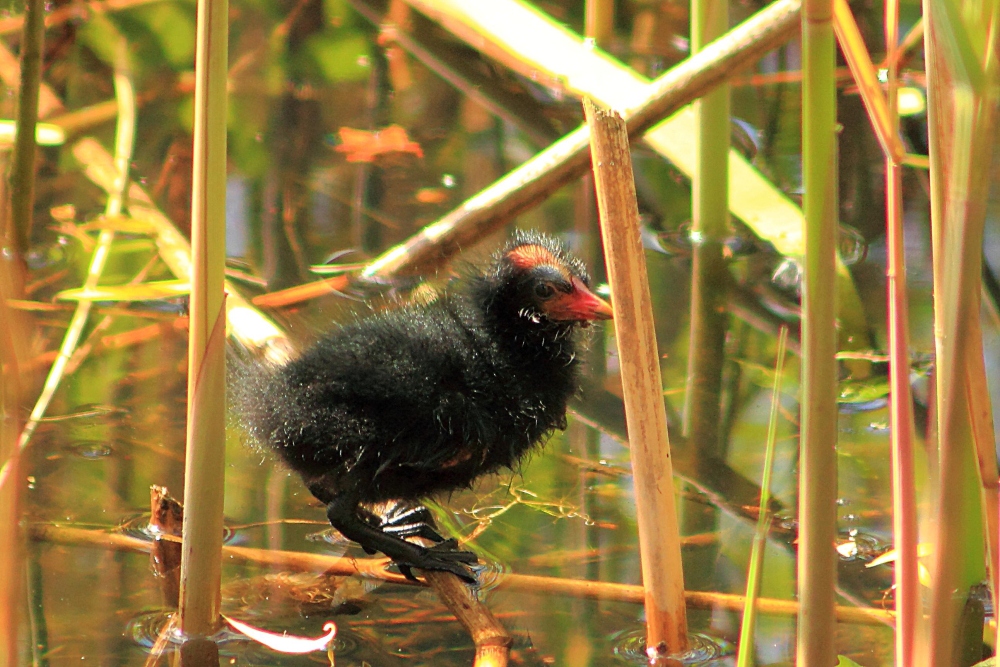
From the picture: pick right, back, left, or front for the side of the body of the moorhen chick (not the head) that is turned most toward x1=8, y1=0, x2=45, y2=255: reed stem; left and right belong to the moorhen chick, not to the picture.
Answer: back

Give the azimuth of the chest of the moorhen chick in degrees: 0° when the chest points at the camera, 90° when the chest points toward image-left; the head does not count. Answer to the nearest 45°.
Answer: approximately 270°

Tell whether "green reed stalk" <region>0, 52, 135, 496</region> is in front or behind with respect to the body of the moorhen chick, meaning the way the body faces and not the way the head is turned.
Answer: behind

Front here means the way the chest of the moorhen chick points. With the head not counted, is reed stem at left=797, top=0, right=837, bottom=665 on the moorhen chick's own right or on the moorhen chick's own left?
on the moorhen chick's own right

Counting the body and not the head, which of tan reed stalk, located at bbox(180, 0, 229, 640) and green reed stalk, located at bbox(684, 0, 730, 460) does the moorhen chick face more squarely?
the green reed stalk
